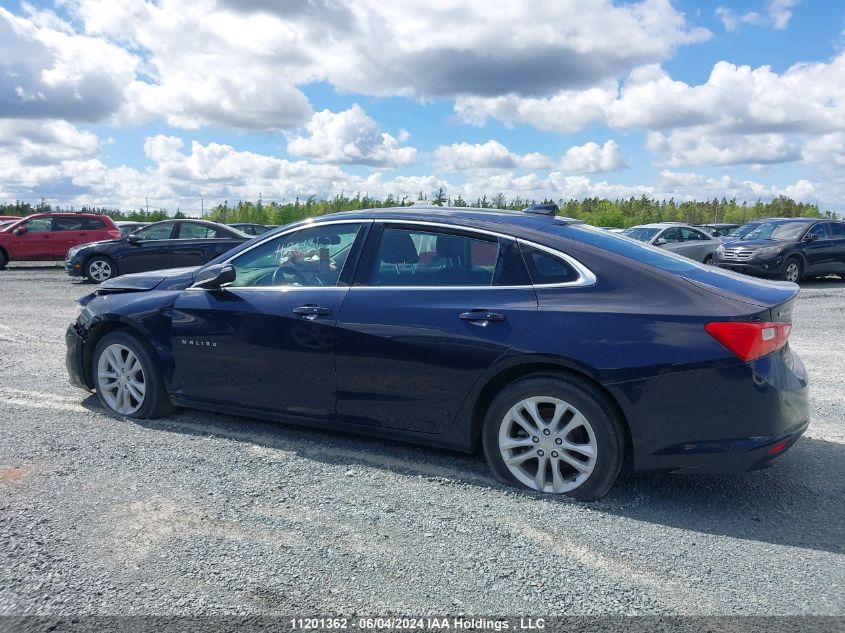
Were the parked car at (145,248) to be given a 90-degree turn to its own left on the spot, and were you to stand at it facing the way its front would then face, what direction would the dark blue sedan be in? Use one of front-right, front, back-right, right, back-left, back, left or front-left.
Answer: front

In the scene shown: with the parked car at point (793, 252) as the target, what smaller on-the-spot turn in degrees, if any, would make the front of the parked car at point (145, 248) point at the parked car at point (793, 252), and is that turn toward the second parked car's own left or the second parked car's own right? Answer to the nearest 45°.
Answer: approximately 180°

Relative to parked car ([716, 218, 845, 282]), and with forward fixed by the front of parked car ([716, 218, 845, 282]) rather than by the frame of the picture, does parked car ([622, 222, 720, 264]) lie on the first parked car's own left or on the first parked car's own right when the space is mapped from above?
on the first parked car's own right

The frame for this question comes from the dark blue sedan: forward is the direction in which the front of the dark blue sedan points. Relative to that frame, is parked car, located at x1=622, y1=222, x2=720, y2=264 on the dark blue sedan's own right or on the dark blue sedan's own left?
on the dark blue sedan's own right

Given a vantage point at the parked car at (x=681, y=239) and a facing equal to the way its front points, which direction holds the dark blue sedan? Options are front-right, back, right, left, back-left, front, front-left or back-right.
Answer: front-left

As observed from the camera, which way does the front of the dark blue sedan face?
facing away from the viewer and to the left of the viewer

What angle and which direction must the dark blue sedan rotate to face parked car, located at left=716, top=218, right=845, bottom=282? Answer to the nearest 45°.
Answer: approximately 90° to its right

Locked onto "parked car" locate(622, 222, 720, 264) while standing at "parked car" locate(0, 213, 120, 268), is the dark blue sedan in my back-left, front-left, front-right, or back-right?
front-right

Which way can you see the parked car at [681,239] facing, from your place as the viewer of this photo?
facing the viewer and to the left of the viewer

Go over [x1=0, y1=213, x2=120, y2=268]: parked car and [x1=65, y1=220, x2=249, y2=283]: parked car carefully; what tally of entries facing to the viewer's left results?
2

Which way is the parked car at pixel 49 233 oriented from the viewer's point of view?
to the viewer's left

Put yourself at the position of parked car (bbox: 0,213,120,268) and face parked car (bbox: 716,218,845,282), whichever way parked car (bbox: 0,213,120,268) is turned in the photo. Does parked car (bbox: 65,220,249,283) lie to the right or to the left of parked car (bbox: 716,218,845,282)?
right

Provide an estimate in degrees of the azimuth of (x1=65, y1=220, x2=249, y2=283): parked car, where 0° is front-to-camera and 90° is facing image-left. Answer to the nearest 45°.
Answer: approximately 90°

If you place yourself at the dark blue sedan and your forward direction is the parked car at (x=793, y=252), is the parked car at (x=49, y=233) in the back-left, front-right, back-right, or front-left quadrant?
front-left

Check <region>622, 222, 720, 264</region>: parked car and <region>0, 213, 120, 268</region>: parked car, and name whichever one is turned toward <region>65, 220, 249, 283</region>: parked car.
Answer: <region>622, 222, 720, 264</region>: parked car

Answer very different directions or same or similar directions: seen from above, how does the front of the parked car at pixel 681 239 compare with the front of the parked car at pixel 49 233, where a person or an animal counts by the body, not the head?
same or similar directions
